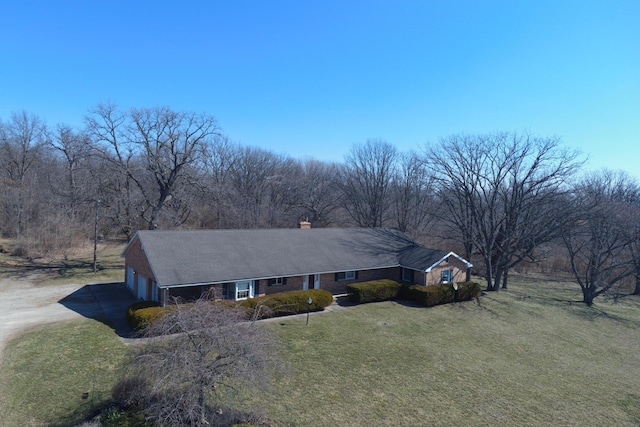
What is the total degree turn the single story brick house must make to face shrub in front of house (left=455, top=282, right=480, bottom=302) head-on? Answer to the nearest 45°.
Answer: approximately 45° to its left

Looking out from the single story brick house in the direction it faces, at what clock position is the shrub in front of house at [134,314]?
The shrub in front of house is roughly at 3 o'clock from the single story brick house.

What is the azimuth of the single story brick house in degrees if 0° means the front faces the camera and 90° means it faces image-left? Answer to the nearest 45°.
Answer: approximately 315°

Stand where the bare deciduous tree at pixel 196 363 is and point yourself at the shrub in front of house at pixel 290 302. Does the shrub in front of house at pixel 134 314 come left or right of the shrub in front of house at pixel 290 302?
left

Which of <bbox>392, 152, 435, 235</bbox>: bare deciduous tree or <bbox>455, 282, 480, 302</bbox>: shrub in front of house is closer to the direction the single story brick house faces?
the shrub in front of house

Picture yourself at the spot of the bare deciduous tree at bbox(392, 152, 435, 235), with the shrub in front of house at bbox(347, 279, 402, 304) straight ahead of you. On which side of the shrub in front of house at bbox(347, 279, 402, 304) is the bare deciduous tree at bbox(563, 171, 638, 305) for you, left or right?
left

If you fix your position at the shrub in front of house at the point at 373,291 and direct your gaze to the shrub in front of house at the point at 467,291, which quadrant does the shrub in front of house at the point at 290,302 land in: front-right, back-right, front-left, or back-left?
back-right
